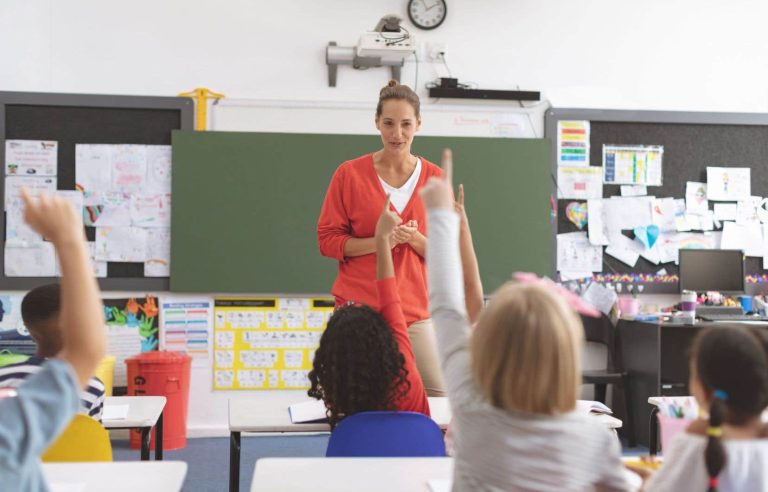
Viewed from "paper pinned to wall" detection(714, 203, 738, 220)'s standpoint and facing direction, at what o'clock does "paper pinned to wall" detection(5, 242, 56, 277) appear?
"paper pinned to wall" detection(5, 242, 56, 277) is roughly at 2 o'clock from "paper pinned to wall" detection(714, 203, 738, 220).

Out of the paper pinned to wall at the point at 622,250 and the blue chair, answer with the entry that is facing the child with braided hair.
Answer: the paper pinned to wall

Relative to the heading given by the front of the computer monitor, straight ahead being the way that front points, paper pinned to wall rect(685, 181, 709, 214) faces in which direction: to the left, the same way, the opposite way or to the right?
the same way

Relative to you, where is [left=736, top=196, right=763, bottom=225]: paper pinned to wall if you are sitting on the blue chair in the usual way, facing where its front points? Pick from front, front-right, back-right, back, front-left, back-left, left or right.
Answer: front-right

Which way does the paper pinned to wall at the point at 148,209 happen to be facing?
toward the camera

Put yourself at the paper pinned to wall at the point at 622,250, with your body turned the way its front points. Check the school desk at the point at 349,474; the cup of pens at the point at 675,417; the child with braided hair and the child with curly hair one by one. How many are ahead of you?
4

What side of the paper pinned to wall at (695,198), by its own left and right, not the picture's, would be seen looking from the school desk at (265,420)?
front

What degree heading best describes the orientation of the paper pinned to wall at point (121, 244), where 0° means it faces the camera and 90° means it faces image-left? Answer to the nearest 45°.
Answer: approximately 0°

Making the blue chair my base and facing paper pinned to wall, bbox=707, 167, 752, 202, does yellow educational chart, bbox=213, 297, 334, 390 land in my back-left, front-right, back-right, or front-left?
front-left

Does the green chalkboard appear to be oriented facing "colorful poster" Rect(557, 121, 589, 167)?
no

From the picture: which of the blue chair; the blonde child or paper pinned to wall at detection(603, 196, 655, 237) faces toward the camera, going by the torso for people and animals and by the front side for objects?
the paper pinned to wall

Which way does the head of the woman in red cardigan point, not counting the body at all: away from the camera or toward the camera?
toward the camera

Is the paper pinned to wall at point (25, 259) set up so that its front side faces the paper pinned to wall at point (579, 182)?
no

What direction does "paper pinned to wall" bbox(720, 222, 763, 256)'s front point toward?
toward the camera

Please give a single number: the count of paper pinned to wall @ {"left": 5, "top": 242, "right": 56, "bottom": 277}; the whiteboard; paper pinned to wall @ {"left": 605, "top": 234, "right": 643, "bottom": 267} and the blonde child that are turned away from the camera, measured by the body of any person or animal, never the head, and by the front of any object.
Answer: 1

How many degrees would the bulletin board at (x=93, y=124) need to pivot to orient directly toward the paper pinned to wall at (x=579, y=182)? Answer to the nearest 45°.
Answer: approximately 90° to its left

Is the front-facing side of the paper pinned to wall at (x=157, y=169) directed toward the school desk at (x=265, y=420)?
yes
